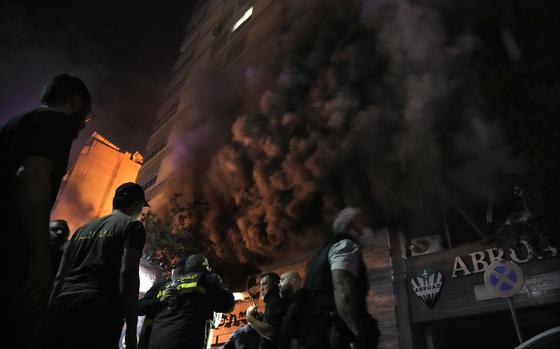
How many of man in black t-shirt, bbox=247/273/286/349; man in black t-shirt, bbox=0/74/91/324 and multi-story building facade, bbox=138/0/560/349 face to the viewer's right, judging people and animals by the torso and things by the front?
1

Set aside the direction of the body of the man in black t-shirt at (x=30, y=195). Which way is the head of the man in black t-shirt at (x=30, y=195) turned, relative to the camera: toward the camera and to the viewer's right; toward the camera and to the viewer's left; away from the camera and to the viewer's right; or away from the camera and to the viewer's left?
away from the camera and to the viewer's right

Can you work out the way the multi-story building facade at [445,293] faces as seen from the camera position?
facing the viewer and to the left of the viewer

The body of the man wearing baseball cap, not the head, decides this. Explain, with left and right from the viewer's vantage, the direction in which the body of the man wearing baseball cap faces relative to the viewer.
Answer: facing away from the viewer and to the right of the viewer

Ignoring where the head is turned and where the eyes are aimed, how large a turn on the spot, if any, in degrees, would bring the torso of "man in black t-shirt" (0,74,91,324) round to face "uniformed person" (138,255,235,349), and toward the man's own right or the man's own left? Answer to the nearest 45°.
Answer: approximately 45° to the man's own left

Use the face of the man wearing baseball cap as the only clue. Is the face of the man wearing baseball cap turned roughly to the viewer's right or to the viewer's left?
to the viewer's right

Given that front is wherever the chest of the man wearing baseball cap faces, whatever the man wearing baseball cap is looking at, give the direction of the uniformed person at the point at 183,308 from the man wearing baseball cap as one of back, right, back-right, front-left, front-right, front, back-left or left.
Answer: front

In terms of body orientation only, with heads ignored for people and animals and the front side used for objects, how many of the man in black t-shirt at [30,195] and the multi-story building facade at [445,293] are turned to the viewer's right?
1

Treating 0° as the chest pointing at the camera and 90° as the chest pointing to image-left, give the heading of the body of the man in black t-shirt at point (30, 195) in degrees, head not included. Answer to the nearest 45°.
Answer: approximately 270°
